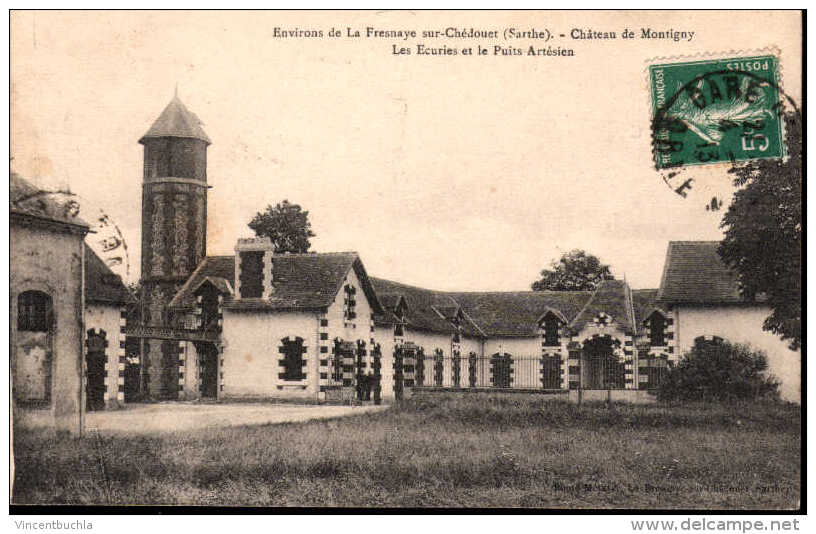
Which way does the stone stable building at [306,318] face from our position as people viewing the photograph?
facing the viewer

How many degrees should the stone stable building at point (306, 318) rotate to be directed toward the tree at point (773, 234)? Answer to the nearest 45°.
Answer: approximately 45° to its left
